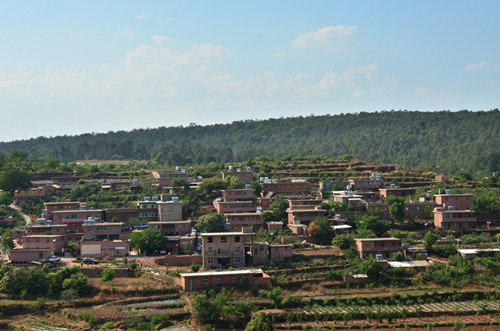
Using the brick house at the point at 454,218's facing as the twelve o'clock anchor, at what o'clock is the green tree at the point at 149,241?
The green tree is roughly at 2 o'clock from the brick house.

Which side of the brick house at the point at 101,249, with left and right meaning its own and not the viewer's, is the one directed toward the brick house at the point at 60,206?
back

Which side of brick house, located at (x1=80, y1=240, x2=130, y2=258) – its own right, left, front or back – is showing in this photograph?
front

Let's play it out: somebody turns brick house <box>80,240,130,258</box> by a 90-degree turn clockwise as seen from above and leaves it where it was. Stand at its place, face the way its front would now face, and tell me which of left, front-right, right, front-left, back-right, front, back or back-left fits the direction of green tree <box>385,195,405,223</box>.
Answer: back

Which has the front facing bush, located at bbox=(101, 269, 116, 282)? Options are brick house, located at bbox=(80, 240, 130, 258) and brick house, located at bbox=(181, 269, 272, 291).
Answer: brick house, located at bbox=(80, 240, 130, 258)

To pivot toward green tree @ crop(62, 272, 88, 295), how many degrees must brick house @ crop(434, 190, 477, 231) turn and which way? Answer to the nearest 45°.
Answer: approximately 45° to its right

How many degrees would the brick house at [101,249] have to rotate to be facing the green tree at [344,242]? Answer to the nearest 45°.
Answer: approximately 90° to its left

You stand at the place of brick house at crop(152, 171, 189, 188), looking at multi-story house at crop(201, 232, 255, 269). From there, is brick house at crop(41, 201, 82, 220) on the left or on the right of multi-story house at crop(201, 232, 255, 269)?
right

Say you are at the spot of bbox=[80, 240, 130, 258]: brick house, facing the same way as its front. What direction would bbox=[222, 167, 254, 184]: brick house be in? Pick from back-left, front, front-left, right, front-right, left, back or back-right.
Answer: back-left

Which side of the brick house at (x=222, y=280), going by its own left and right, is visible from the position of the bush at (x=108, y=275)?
right

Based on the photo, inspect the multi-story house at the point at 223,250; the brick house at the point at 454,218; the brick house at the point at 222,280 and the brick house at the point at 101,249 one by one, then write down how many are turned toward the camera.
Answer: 4
